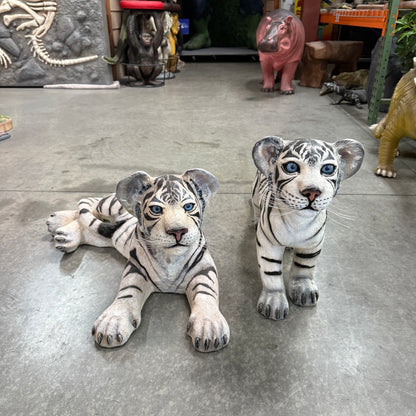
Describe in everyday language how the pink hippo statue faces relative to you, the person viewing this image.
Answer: facing the viewer

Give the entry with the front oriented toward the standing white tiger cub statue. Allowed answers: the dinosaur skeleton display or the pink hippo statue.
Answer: the pink hippo statue

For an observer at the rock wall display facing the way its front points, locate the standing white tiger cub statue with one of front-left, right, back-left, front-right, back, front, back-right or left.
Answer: front

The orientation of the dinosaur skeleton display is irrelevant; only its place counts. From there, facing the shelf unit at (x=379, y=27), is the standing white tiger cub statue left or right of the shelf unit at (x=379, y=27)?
right

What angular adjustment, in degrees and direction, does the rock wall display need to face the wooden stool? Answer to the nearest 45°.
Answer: approximately 90° to its left

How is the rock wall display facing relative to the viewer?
toward the camera

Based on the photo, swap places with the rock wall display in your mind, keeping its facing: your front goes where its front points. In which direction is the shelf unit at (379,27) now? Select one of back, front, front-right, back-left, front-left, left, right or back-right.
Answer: front-left

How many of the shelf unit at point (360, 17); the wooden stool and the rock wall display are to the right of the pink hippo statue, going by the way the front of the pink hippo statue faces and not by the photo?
1

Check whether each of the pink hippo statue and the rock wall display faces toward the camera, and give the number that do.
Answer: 2

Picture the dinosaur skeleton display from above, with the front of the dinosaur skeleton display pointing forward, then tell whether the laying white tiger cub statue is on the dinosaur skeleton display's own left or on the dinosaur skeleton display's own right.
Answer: on the dinosaur skeleton display's own left

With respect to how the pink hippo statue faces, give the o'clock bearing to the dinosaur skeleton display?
The dinosaur skeleton display is roughly at 3 o'clock from the pink hippo statue.
